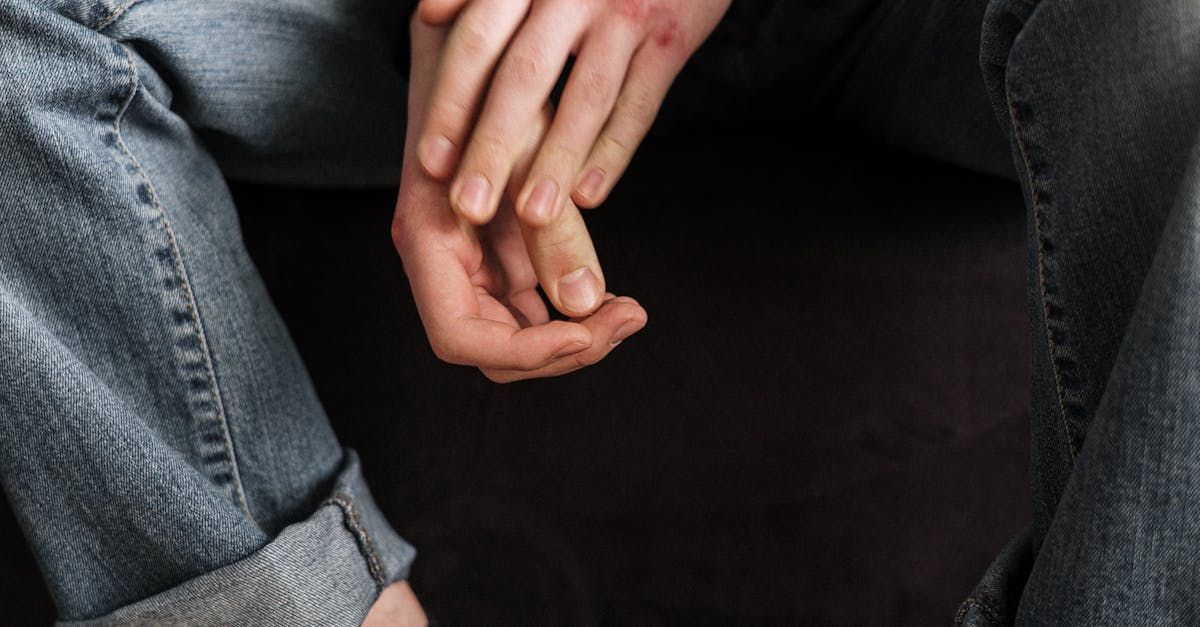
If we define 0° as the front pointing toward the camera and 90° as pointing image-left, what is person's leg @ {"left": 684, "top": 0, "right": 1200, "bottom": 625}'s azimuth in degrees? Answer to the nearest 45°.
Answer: approximately 315°
